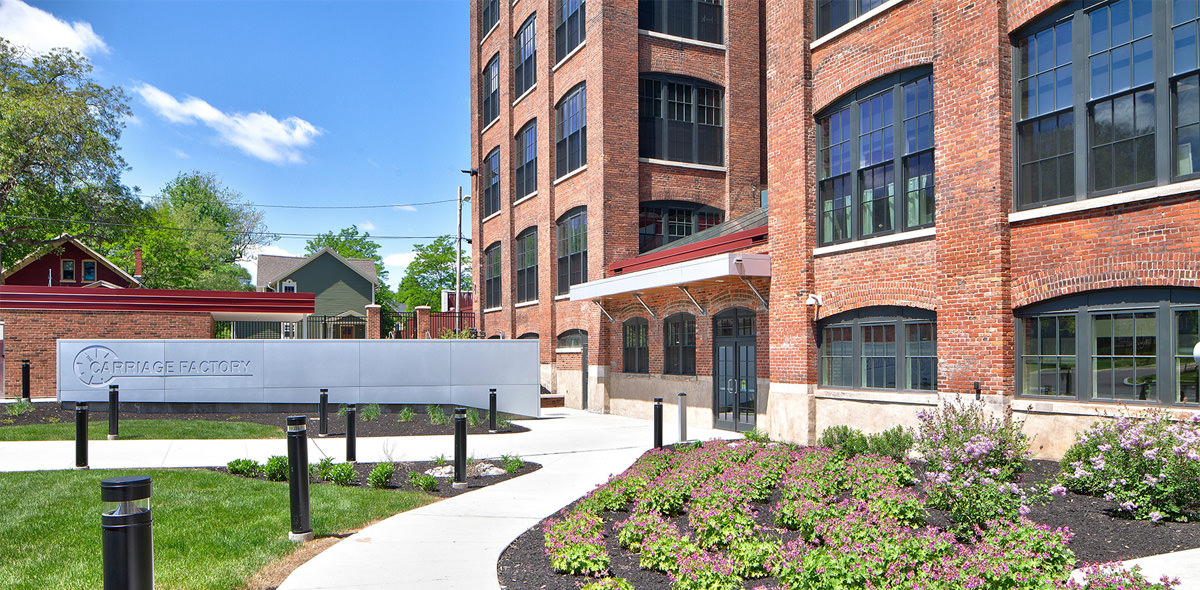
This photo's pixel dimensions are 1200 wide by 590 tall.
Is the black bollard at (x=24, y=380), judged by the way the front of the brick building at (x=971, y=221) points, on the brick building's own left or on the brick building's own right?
on the brick building's own right

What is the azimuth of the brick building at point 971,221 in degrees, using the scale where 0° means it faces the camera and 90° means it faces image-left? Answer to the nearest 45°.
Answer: approximately 45°

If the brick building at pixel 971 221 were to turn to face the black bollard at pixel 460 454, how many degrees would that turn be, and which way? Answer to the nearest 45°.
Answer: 0° — it already faces it

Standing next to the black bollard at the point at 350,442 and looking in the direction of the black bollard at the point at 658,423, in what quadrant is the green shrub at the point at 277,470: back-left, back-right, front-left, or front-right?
back-right

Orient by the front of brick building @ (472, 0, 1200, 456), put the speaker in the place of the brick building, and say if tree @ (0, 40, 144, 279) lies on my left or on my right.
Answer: on my right

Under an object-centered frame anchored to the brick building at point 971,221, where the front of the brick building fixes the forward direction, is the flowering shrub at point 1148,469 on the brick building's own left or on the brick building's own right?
on the brick building's own left
